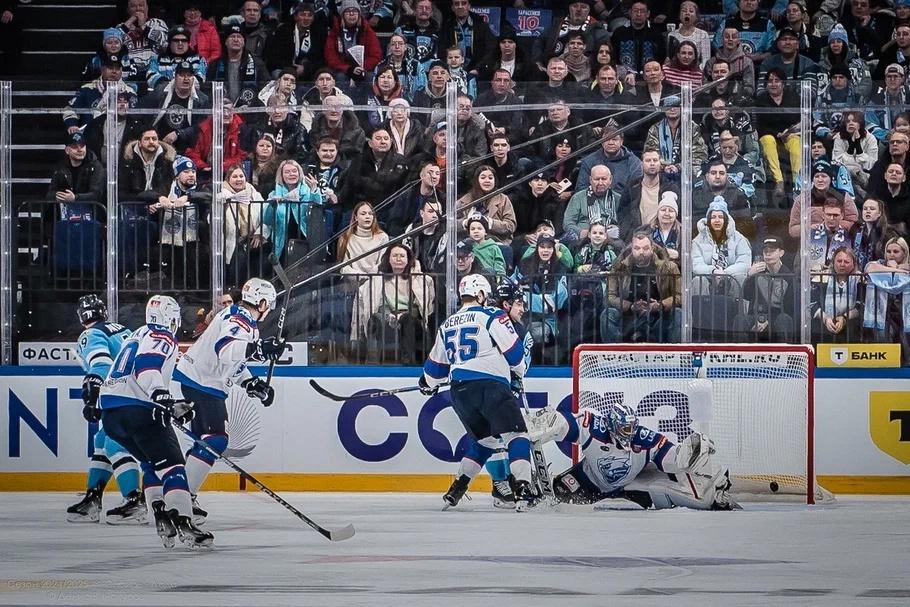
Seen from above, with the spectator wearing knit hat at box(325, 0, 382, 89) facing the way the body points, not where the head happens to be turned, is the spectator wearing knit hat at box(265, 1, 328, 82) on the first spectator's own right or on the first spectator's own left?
on the first spectator's own right

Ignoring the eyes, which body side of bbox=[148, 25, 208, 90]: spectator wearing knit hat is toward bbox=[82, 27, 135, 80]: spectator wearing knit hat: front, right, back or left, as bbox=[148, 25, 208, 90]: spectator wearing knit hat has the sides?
right

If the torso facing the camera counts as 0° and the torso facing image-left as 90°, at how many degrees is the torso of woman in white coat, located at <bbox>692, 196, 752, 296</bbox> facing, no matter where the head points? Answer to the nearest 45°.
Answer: approximately 0°

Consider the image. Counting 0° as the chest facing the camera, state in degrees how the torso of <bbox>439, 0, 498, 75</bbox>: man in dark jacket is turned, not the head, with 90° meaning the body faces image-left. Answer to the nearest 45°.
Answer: approximately 0°

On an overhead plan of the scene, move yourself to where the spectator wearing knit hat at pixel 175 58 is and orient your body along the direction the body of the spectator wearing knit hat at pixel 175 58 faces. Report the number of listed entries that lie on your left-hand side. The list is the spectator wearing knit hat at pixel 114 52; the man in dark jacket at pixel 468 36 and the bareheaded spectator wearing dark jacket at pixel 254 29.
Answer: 2

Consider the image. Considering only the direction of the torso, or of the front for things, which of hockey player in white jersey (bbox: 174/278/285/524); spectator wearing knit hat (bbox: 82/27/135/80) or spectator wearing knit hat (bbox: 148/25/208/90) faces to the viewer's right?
the hockey player in white jersey

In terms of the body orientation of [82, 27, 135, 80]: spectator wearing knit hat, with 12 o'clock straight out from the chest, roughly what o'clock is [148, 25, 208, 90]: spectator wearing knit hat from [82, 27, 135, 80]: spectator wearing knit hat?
[148, 25, 208, 90]: spectator wearing knit hat is roughly at 10 o'clock from [82, 27, 135, 80]: spectator wearing knit hat.

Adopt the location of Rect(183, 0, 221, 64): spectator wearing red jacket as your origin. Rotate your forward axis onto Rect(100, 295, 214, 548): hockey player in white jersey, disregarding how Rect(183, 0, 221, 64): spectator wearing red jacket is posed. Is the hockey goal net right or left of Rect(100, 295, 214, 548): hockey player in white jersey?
left
